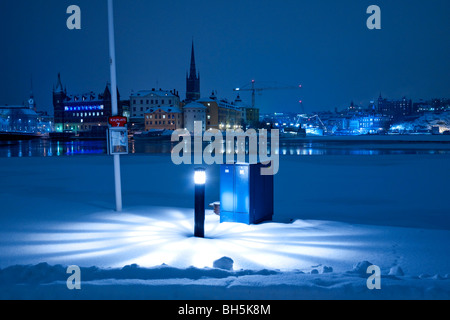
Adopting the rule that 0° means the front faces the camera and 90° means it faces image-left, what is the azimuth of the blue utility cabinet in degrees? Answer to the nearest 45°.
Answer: approximately 45°

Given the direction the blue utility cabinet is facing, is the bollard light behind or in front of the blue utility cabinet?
in front

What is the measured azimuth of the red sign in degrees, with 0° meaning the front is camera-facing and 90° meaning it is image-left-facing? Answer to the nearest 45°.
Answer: approximately 0°

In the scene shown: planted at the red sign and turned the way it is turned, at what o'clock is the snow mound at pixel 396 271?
The snow mound is roughly at 11 o'clock from the red sign.

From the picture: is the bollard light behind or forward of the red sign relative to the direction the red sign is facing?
forward

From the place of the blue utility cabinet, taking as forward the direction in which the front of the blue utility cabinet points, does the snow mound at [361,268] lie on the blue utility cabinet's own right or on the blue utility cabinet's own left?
on the blue utility cabinet's own left

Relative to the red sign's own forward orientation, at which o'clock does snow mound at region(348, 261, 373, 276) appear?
The snow mound is roughly at 11 o'clock from the red sign.

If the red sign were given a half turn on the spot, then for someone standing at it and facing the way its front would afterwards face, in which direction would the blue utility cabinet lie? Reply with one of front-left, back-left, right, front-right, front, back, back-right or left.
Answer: back-right

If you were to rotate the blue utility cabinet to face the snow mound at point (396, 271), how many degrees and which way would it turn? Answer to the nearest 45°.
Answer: approximately 90° to its left
